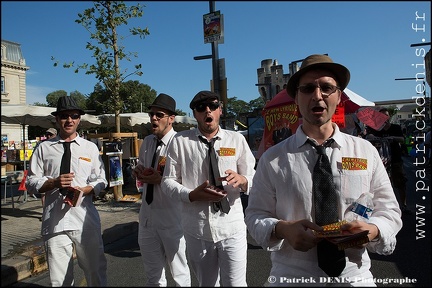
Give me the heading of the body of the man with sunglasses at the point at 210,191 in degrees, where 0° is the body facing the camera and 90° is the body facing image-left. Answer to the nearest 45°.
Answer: approximately 0°

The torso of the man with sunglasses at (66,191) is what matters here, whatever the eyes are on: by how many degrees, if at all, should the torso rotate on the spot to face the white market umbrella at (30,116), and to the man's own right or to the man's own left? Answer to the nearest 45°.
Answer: approximately 180°

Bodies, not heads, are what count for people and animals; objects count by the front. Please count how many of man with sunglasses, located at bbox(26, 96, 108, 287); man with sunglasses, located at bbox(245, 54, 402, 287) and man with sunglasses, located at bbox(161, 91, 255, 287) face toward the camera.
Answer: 3

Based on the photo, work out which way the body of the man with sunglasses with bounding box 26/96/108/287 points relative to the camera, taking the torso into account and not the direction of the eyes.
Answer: toward the camera

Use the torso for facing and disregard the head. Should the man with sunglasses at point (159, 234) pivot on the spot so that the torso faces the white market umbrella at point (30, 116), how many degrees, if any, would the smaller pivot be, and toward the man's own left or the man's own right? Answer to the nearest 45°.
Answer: approximately 90° to the man's own right

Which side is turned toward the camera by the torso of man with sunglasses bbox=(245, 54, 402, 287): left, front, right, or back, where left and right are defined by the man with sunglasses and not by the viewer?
front

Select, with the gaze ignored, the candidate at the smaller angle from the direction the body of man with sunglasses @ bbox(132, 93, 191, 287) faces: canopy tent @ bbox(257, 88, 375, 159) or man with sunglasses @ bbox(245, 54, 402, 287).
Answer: the man with sunglasses

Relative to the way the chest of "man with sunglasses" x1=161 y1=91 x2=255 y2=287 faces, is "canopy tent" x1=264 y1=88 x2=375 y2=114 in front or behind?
behind

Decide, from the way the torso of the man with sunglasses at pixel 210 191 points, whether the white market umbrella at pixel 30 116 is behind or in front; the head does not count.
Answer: behind

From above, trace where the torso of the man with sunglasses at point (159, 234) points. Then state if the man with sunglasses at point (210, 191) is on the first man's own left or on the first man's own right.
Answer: on the first man's own left

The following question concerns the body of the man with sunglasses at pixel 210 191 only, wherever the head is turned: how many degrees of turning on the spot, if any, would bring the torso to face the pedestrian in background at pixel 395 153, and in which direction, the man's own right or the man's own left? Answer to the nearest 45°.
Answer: approximately 135° to the man's own left
